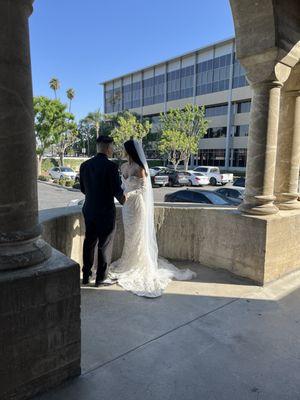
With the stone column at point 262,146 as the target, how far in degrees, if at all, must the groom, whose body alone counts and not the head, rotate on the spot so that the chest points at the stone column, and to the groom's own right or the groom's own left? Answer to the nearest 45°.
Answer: approximately 45° to the groom's own right

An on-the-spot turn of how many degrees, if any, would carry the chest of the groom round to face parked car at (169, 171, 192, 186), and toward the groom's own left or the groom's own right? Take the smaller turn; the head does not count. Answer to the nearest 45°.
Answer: approximately 45° to the groom's own left

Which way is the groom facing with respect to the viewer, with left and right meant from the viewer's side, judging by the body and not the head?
facing away from the viewer and to the right of the viewer

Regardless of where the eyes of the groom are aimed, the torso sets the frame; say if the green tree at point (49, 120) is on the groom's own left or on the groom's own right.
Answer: on the groom's own left

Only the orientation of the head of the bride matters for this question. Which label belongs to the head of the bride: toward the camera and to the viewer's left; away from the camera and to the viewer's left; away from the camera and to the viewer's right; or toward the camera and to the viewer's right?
away from the camera and to the viewer's left

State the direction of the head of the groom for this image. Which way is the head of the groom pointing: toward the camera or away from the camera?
away from the camera

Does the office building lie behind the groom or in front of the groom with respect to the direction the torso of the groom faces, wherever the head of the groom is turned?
in front

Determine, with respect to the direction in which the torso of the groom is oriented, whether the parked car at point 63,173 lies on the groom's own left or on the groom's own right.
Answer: on the groom's own left

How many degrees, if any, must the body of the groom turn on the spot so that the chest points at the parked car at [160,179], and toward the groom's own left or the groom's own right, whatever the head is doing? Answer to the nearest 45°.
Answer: approximately 45° to the groom's own left
